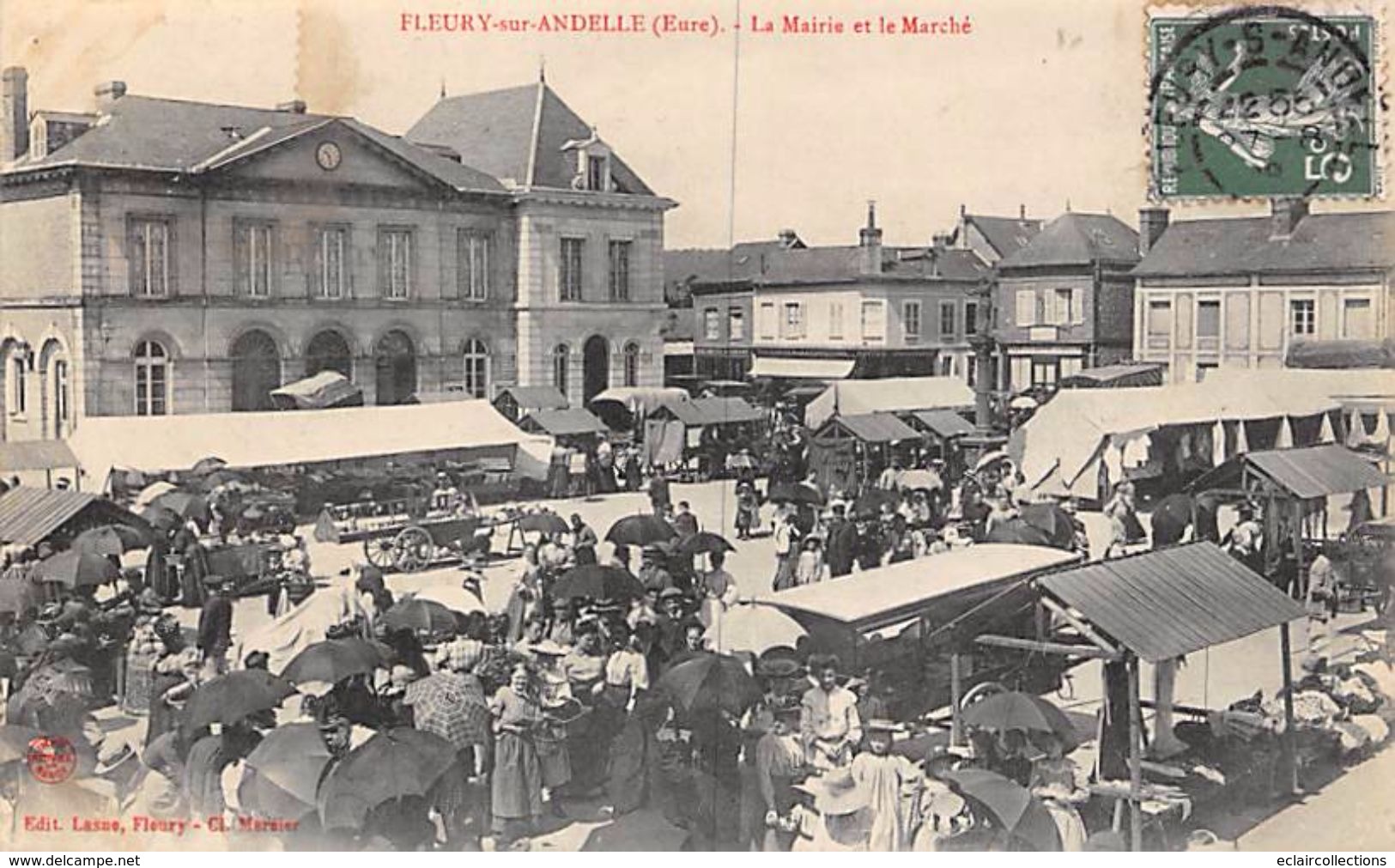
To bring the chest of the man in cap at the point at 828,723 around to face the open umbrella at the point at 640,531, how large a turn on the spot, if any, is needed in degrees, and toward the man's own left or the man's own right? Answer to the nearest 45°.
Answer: approximately 135° to the man's own right

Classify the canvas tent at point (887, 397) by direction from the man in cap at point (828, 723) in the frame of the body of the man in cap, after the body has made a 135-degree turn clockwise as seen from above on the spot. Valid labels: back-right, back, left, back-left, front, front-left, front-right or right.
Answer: front-right

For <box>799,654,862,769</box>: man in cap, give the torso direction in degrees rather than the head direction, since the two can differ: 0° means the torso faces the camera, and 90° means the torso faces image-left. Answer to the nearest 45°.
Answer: approximately 0°

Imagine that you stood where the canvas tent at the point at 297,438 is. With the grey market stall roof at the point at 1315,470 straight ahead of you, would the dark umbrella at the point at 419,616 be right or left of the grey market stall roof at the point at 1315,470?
right

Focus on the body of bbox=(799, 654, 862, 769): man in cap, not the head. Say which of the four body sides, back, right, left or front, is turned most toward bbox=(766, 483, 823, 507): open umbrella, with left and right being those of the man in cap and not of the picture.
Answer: back

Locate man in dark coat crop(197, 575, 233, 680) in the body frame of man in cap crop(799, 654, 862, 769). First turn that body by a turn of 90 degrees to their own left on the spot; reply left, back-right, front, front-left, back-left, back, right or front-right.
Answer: back

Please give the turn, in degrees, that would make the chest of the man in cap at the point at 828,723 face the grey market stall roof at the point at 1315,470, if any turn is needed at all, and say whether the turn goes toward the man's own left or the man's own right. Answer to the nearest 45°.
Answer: approximately 135° to the man's own left
